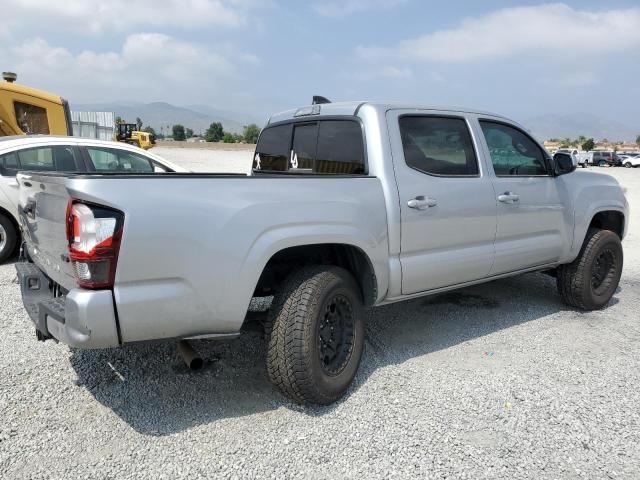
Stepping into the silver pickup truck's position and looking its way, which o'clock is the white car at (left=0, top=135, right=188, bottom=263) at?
The white car is roughly at 9 o'clock from the silver pickup truck.

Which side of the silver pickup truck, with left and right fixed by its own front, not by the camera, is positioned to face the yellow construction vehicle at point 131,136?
left

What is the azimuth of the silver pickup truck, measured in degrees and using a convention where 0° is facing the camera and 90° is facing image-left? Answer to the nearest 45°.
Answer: approximately 225°
